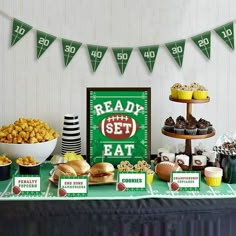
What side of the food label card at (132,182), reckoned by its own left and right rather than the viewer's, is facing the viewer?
front

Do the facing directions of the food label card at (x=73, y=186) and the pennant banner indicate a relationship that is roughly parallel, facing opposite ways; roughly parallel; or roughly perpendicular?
roughly parallel

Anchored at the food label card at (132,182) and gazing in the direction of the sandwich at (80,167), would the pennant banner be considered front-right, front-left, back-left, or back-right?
front-right

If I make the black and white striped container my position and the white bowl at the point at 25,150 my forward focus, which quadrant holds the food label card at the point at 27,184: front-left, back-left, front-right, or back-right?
front-left

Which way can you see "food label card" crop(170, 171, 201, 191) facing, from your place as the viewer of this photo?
facing the viewer

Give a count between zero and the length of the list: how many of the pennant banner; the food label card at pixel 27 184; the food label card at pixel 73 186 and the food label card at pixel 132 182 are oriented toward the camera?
4

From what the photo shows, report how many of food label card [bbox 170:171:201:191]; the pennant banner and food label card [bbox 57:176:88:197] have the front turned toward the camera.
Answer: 3

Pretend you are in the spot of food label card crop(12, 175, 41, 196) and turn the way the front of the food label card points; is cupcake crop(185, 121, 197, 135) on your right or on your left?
on your left

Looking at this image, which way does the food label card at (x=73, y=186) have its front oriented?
toward the camera

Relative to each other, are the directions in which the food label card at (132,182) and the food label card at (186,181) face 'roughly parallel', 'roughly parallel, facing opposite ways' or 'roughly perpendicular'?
roughly parallel
